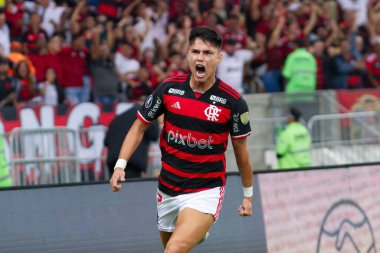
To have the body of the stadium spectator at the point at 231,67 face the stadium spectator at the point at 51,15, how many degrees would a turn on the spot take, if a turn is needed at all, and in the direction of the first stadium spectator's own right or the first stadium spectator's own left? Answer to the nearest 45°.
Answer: approximately 90° to the first stadium spectator's own right

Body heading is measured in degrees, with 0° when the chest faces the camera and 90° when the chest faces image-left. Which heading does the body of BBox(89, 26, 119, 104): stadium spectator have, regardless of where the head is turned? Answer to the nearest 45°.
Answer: approximately 0°

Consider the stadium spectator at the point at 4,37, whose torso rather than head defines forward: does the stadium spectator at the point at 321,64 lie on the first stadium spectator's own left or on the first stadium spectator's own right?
on the first stadium spectator's own left

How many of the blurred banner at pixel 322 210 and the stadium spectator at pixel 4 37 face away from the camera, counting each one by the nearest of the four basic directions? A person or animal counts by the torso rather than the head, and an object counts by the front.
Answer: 0

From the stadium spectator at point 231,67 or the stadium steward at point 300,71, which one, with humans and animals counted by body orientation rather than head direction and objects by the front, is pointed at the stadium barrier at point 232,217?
the stadium spectator at point 231,67

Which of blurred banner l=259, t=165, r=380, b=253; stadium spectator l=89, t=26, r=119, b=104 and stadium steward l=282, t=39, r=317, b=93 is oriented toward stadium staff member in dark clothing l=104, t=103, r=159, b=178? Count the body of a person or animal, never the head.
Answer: stadium spectator l=89, t=26, r=119, b=104
